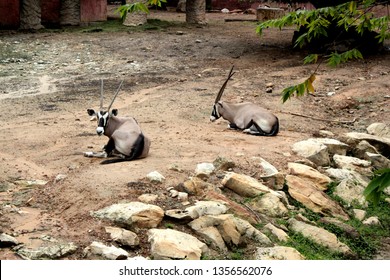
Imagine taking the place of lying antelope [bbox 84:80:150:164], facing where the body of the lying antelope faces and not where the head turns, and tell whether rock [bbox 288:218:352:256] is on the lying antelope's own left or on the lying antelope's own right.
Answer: on the lying antelope's own left

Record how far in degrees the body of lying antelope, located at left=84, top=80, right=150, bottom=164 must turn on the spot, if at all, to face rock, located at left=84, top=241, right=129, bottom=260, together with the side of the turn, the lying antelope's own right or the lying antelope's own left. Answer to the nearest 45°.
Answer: approximately 45° to the lying antelope's own left

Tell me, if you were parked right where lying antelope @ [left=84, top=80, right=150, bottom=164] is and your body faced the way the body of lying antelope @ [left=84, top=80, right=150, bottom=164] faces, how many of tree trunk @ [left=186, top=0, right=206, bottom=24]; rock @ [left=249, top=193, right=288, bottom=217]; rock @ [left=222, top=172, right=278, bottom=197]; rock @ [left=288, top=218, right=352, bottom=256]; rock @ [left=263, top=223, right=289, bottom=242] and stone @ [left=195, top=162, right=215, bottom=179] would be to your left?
5

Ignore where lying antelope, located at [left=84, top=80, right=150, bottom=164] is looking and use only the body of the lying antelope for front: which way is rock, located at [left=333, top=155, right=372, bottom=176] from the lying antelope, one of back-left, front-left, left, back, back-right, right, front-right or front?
back-left

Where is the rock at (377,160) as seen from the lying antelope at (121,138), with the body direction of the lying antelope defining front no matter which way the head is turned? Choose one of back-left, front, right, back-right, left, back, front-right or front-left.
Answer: back-left

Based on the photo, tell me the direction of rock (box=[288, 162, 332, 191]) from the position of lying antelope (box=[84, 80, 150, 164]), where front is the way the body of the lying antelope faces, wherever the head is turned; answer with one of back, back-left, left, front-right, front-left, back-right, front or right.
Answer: back-left

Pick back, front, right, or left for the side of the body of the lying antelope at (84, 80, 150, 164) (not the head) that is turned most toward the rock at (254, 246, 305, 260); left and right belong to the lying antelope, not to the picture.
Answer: left

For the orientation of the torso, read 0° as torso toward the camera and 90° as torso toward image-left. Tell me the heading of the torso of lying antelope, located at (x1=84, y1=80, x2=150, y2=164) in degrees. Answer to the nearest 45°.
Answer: approximately 45°

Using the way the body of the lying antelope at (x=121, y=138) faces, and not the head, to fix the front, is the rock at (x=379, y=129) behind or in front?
behind

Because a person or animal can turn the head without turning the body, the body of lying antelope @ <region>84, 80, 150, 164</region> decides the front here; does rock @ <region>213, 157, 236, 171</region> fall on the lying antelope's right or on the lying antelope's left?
on the lying antelope's left

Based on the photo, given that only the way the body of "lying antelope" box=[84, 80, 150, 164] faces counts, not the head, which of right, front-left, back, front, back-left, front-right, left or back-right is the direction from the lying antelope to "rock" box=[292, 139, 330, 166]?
back-left
